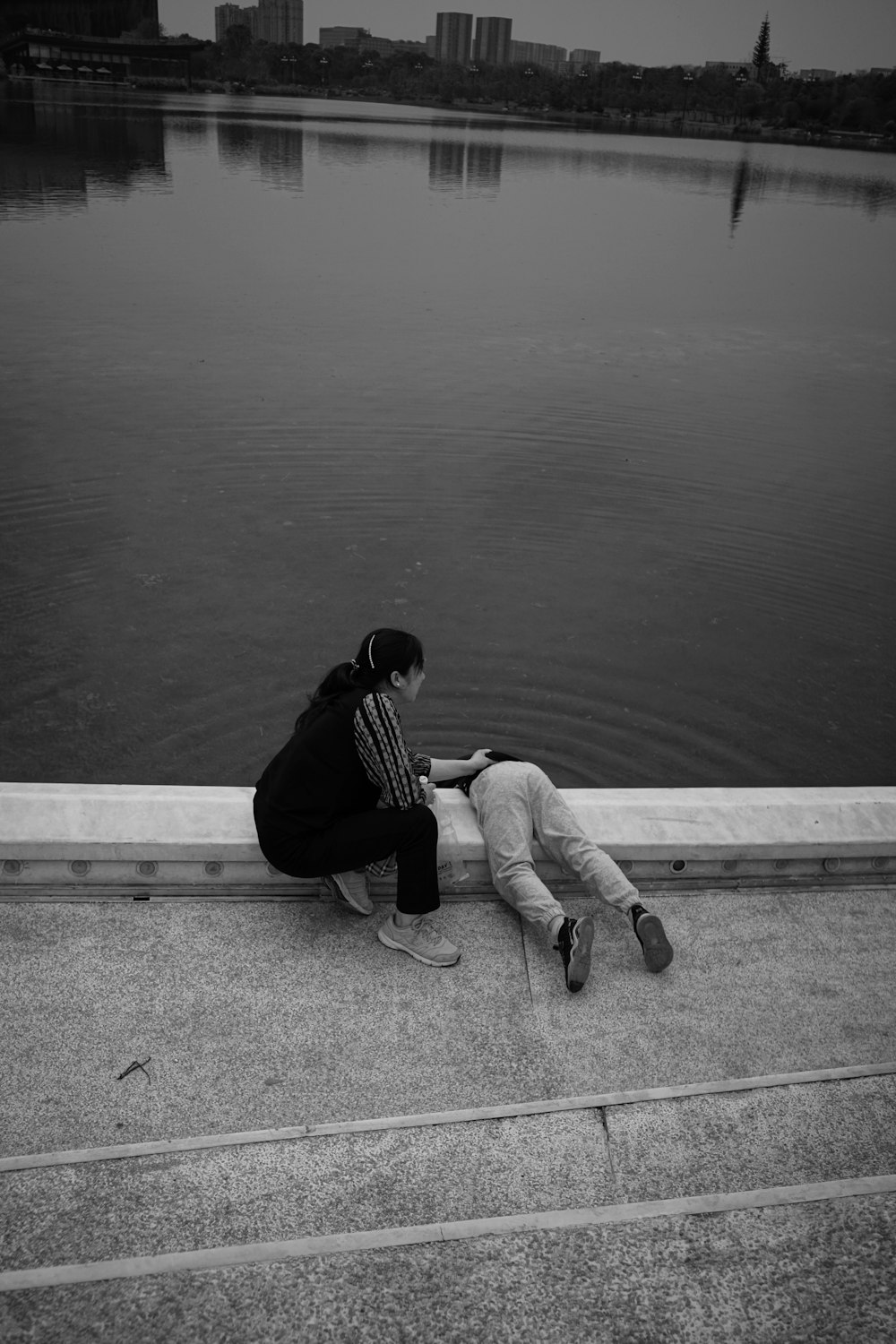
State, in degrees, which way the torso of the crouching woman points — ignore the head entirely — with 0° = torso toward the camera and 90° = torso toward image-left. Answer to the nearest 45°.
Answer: approximately 270°

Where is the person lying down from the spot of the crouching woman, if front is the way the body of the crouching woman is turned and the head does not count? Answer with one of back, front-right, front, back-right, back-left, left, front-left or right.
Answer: front
